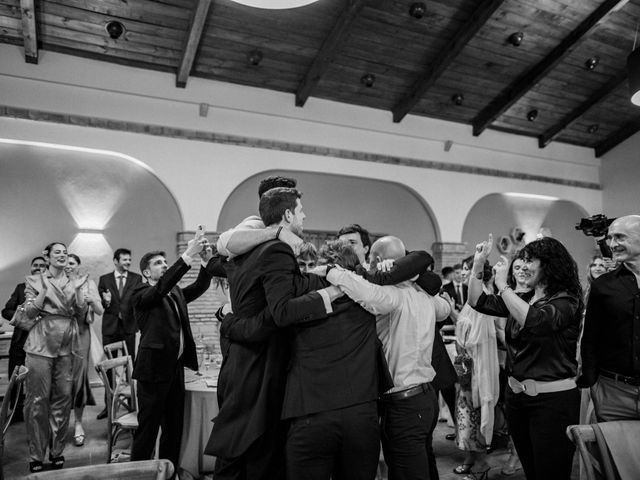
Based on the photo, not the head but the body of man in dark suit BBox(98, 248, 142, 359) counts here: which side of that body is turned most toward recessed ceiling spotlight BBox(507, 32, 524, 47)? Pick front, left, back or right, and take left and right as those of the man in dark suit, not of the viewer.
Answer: left

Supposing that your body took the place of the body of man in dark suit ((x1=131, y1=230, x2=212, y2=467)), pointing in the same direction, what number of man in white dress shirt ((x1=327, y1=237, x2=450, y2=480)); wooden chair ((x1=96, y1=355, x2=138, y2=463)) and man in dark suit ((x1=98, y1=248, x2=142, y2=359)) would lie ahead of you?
1

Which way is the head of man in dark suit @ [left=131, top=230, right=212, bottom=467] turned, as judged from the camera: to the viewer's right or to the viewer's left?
to the viewer's right

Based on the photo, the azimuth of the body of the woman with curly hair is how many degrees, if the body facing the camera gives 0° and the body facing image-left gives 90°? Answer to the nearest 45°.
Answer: approximately 45°

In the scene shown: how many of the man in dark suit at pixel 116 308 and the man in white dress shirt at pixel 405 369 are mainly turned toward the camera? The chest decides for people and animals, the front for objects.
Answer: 1

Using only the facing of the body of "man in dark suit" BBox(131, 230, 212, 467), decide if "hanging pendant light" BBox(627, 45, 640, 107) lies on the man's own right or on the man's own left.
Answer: on the man's own left

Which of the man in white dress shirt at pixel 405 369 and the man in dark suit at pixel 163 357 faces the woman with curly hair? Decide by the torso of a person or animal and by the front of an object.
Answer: the man in dark suit

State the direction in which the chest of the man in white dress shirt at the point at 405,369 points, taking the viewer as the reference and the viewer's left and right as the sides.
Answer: facing away from the viewer and to the left of the viewer

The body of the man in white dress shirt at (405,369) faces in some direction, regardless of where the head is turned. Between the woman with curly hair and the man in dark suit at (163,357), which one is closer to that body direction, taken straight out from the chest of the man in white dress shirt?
the man in dark suit
